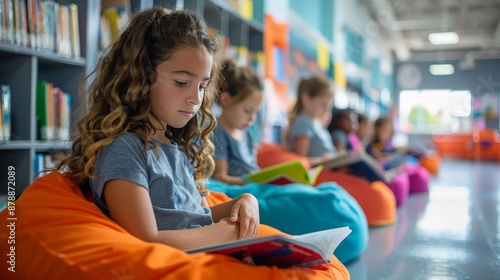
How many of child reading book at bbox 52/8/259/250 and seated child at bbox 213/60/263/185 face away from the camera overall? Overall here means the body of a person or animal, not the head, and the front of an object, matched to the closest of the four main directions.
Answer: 0

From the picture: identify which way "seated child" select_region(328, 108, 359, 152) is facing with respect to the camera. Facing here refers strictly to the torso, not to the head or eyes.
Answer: to the viewer's right

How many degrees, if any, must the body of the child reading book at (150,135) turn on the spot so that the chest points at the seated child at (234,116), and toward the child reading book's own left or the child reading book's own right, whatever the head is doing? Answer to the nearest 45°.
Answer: approximately 135° to the child reading book's own left

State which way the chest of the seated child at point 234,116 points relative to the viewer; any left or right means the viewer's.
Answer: facing the viewer and to the right of the viewer

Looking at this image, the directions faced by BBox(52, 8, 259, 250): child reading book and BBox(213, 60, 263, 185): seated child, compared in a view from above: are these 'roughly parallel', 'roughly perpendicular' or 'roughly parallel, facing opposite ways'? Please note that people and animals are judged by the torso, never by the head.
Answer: roughly parallel

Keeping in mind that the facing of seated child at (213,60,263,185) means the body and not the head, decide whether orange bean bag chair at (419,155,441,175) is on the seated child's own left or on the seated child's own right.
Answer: on the seated child's own left

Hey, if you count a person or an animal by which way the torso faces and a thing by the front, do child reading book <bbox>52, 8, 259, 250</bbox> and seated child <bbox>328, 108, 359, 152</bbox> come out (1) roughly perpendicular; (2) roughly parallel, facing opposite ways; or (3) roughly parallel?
roughly parallel

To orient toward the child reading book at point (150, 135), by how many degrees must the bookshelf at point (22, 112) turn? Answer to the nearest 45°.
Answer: approximately 45° to its right

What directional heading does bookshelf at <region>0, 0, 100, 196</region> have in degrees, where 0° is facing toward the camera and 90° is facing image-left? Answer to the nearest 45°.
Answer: approximately 315°

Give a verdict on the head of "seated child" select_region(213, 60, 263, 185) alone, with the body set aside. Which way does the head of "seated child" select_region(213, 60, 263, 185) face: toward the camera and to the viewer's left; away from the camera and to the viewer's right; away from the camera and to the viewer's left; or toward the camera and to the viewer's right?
toward the camera and to the viewer's right

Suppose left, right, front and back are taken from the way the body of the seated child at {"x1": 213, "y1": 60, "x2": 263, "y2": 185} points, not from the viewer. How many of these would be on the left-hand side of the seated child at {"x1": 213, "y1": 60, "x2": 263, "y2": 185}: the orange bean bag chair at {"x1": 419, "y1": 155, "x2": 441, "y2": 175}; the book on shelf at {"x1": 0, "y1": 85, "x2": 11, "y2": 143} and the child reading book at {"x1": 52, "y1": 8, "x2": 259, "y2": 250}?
1

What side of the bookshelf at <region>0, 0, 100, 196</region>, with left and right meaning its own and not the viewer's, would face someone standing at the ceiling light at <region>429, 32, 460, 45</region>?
left

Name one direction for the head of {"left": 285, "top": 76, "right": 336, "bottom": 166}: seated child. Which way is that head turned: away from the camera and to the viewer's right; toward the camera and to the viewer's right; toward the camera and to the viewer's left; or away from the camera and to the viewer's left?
toward the camera and to the viewer's right

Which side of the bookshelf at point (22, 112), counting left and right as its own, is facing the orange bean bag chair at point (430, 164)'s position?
left

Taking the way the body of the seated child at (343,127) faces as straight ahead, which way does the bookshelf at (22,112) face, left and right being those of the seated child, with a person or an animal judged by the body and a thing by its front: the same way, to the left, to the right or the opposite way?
the same way

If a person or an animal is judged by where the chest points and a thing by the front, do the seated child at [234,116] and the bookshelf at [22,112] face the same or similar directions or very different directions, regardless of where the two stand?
same or similar directions
